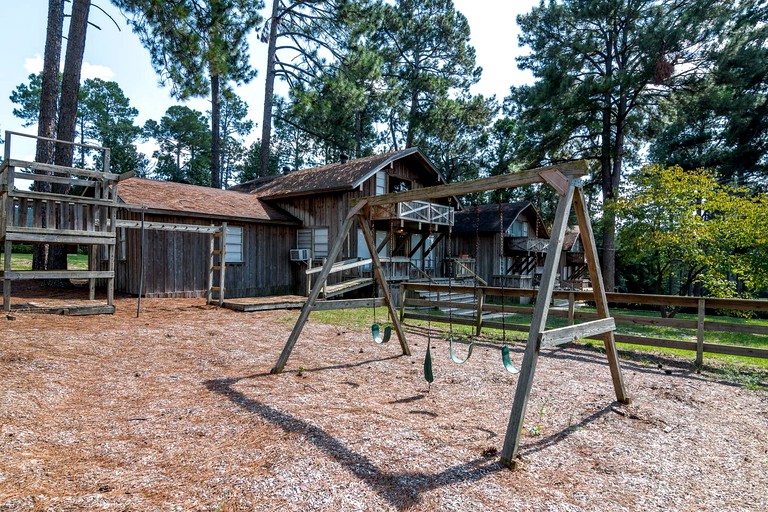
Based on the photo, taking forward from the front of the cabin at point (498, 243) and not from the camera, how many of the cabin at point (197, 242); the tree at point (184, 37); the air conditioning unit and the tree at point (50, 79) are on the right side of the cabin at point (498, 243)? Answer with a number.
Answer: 4

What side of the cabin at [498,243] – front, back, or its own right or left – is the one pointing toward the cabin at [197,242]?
right

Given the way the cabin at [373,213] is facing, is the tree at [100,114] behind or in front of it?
behind

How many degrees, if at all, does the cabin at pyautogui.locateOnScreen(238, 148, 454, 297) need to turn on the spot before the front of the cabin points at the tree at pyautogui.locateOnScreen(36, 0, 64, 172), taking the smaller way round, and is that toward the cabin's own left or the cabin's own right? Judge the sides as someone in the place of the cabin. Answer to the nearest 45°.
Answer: approximately 90° to the cabin's own right

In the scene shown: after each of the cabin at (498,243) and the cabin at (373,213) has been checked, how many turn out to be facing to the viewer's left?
0

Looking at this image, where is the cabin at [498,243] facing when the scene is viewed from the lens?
facing the viewer and to the right of the viewer

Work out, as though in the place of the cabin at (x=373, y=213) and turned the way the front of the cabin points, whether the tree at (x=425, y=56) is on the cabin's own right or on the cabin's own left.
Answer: on the cabin's own left
